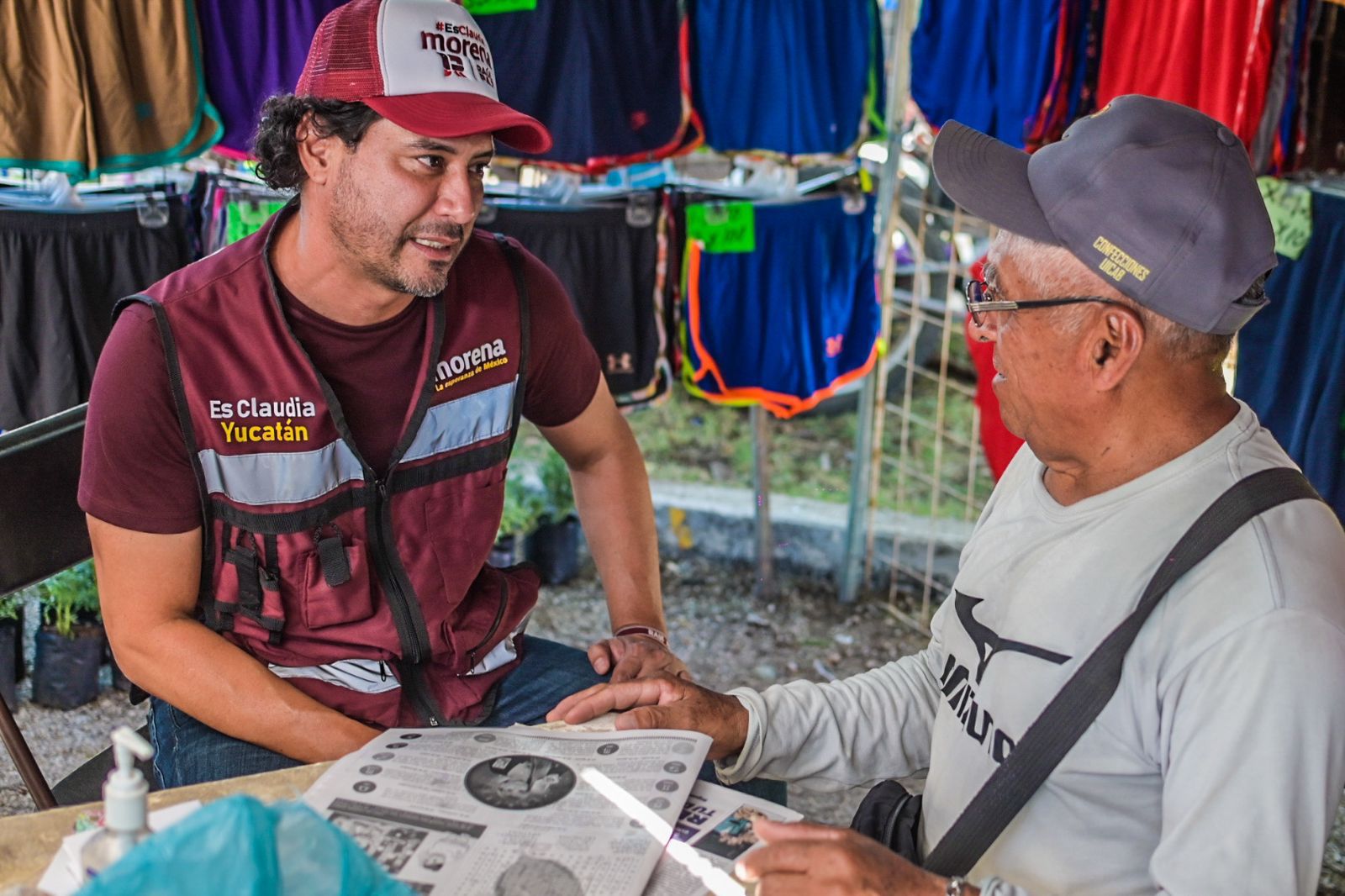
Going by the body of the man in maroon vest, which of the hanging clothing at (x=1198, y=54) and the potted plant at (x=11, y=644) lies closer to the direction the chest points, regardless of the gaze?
the hanging clothing

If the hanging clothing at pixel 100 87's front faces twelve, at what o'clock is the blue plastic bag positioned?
The blue plastic bag is roughly at 12 o'clock from the hanging clothing.

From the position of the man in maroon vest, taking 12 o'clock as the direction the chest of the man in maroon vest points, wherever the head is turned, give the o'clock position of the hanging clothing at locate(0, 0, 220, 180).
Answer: The hanging clothing is roughly at 7 o'clock from the man in maroon vest.

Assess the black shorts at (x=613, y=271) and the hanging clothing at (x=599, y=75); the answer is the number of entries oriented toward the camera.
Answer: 2

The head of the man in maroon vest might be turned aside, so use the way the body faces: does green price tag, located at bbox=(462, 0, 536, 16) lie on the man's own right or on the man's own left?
on the man's own left

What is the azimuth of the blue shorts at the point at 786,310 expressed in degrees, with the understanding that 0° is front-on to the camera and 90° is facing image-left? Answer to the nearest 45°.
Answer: approximately 0°

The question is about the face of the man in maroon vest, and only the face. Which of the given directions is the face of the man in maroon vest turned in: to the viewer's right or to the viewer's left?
to the viewer's right
